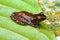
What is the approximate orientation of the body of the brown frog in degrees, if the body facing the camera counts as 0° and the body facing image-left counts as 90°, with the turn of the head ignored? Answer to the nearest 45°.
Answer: approximately 270°
